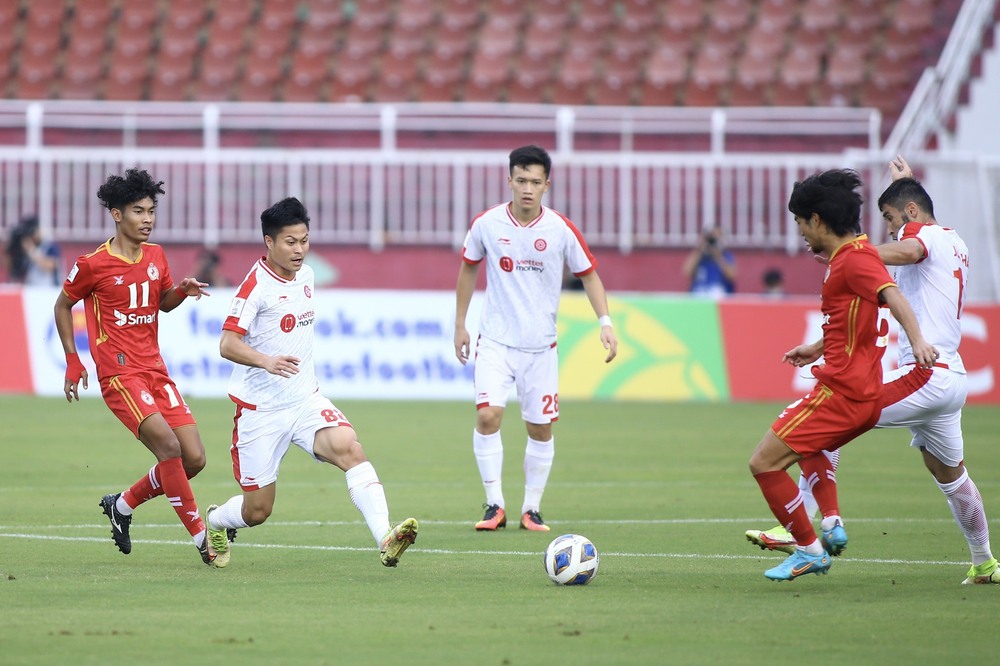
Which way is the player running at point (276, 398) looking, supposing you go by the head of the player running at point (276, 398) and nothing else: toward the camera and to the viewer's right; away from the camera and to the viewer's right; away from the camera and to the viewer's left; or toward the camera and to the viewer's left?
toward the camera and to the viewer's right

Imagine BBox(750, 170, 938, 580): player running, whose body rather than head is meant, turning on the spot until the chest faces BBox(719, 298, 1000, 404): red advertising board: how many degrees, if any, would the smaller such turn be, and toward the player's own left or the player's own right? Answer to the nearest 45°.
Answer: approximately 90° to the player's own right

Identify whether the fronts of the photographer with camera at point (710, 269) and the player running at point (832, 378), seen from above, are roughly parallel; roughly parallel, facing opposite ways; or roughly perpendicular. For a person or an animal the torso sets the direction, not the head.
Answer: roughly perpendicular

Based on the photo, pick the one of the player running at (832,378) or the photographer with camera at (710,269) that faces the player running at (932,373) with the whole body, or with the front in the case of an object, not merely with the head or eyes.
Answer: the photographer with camera

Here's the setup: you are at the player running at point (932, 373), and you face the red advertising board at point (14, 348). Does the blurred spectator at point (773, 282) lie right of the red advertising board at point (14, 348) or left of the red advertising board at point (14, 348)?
right

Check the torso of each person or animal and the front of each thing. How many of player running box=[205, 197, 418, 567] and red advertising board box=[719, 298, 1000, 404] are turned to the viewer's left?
0

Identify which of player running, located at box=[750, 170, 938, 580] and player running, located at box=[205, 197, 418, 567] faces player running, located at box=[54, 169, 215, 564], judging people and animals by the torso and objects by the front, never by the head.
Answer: player running, located at box=[750, 170, 938, 580]

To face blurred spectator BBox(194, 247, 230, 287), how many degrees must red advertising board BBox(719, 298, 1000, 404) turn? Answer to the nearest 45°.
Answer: approximately 90° to its right

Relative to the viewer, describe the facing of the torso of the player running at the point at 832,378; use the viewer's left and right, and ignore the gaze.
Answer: facing to the left of the viewer

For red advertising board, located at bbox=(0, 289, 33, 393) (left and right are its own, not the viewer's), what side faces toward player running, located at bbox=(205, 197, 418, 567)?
front

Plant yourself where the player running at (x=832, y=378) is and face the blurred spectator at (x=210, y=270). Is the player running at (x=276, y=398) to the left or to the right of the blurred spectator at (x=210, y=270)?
left

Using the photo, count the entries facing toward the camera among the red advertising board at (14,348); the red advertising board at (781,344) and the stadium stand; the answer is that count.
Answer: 3

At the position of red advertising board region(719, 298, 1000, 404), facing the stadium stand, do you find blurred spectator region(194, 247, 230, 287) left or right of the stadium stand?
left
